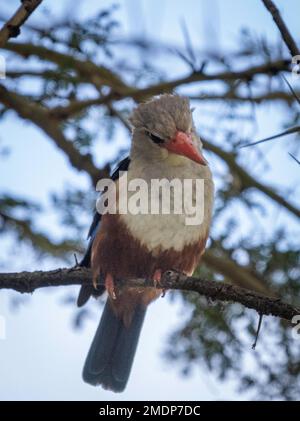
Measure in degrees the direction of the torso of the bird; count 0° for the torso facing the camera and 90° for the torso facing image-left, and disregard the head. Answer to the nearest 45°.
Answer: approximately 315°
